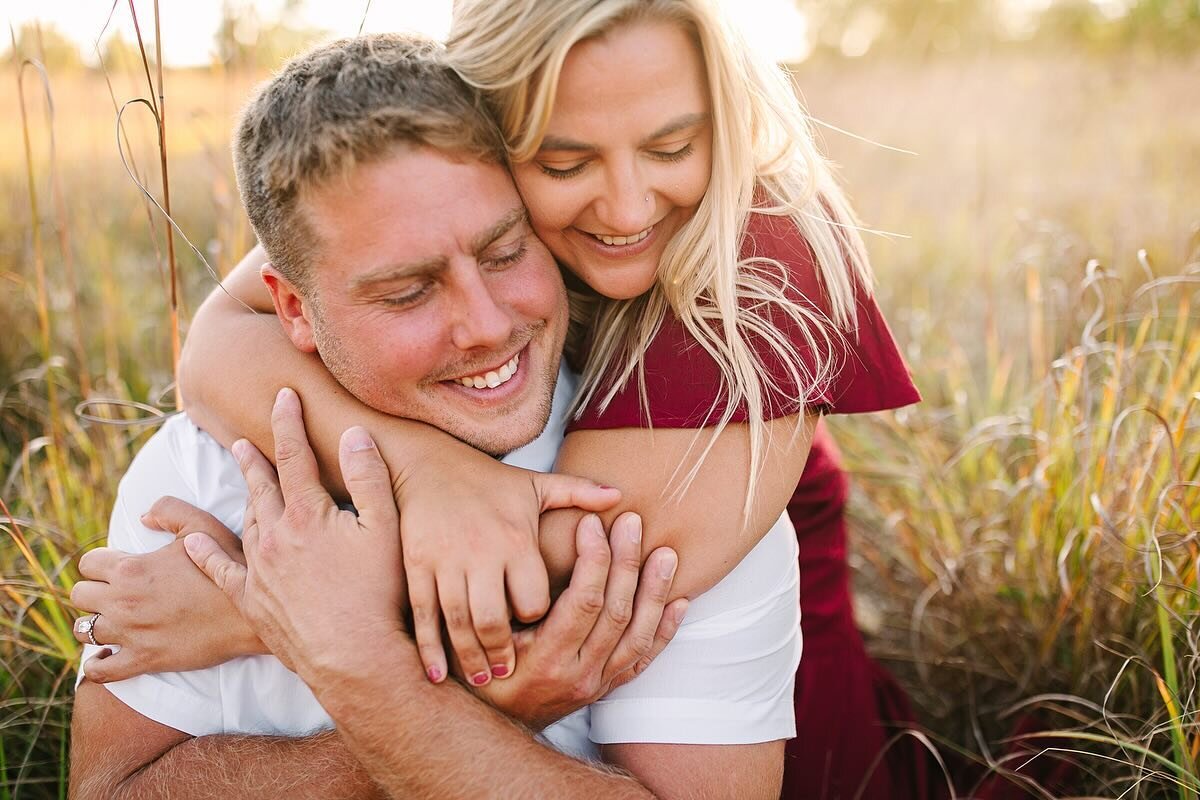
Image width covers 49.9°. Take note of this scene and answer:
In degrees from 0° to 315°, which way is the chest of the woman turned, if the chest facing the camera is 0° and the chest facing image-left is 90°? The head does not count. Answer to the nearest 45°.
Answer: approximately 45°

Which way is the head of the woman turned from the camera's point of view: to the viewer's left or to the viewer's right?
to the viewer's left
